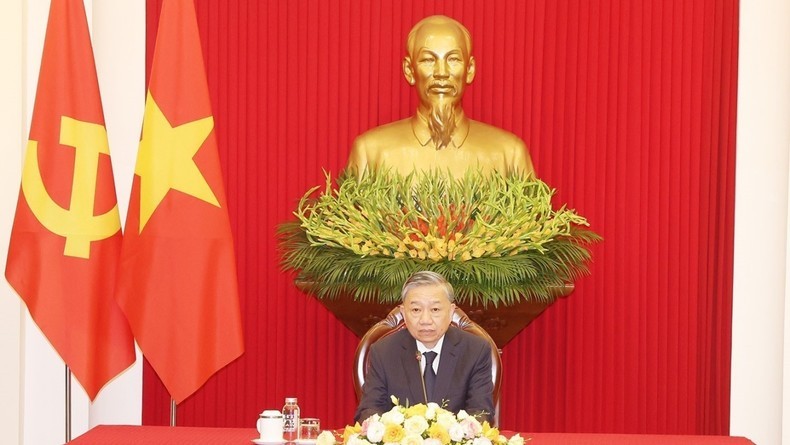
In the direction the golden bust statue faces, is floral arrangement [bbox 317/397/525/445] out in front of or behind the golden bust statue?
in front

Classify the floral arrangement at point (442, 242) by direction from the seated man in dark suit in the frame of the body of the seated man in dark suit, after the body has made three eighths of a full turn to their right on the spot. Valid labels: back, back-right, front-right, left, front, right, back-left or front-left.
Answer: front-right

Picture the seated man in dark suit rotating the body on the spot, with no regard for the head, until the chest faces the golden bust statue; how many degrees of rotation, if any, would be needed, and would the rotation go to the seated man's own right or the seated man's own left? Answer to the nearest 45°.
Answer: approximately 180°

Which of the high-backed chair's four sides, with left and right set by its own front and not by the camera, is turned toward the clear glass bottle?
front

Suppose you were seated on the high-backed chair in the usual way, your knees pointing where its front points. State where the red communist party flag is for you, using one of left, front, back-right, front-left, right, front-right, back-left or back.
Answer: right

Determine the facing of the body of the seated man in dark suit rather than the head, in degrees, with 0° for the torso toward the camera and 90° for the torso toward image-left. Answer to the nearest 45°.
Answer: approximately 0°

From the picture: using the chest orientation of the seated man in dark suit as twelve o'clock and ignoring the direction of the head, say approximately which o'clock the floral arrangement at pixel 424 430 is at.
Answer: The floral arrangement is roughly at 12 o'clock from the seated man in dark suit.

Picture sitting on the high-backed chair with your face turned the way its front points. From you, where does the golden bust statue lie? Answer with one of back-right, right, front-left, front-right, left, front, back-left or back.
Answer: back

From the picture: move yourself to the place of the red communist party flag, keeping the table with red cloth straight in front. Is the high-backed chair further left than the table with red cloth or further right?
left

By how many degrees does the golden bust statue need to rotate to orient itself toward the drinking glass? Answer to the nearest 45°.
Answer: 0° — it already faces it

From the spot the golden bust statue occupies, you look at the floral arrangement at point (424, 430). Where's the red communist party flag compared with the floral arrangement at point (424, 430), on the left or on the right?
right

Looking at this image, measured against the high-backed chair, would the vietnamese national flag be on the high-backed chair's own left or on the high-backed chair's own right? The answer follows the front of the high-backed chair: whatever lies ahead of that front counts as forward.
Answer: on the high-backed chair's own right
